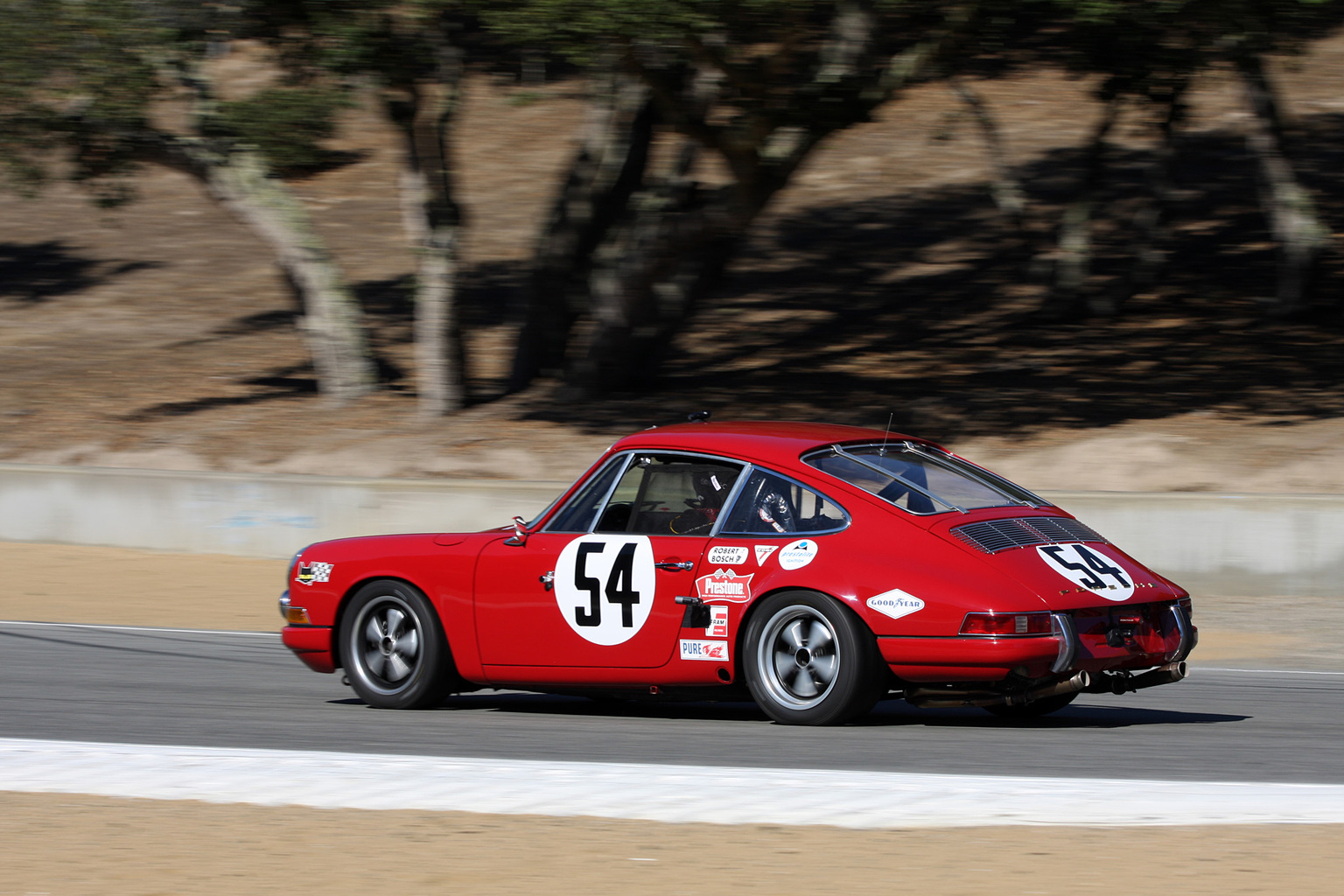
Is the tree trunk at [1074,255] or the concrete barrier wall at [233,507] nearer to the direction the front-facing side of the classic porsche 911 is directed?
the concrete barrier wall

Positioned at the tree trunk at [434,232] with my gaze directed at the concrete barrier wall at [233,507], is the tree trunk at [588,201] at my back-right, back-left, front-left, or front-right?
back-left

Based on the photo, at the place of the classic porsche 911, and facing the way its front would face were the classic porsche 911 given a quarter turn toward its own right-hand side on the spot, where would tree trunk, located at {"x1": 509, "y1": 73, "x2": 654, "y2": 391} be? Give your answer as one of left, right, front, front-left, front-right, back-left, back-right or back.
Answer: front-left

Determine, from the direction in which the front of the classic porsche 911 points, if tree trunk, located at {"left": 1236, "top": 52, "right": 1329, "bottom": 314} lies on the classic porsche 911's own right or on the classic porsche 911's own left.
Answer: on the classic porsche 911's own right

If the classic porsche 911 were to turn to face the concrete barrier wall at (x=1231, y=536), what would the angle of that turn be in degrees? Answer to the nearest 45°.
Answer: approximately 90° to its right

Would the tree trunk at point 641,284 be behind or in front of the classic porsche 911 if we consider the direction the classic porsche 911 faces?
in front

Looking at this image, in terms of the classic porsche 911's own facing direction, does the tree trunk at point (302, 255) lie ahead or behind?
ahead

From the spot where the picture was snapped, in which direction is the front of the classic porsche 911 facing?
facing away from the viewer and to the left of the viewer

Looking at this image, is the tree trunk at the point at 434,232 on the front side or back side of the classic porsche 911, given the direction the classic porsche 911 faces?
on the front side

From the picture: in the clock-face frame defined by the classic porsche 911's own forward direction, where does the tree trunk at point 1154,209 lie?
The tree trunk is roughly at 2 o'clock from the classic porsche 911.
